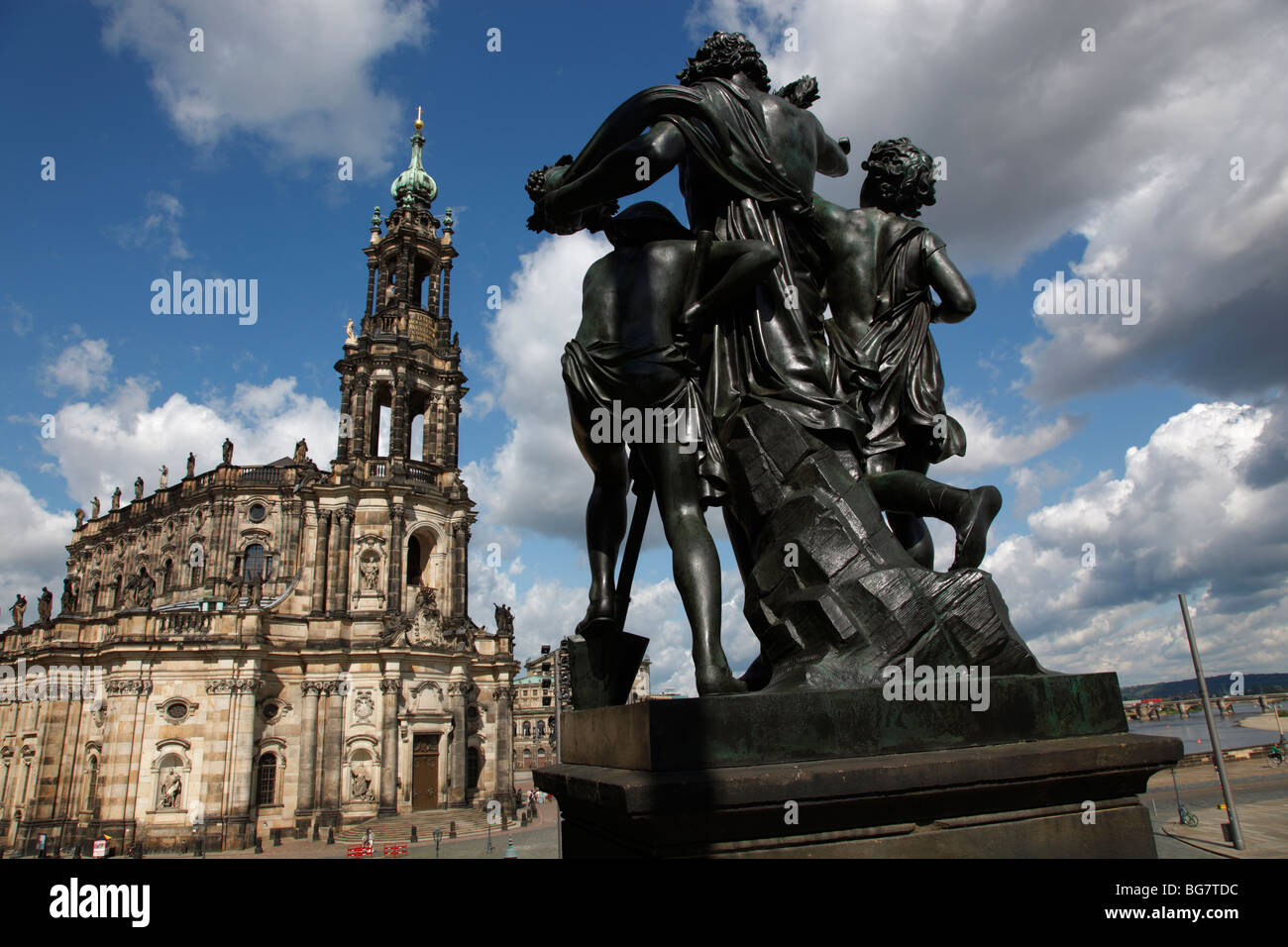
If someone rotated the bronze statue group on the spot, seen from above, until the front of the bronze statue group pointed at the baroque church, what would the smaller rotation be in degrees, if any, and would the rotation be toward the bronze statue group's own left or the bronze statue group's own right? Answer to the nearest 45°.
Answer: approximately 45° to the bronze statue group's own left

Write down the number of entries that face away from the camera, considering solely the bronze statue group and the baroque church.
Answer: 1

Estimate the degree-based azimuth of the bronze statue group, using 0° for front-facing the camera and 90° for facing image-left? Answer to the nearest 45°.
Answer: approximately 180°

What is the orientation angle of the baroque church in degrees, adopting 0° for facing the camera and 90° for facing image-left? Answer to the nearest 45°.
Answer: approximately 315°

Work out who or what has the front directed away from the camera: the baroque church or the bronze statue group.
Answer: the bronze statue group
